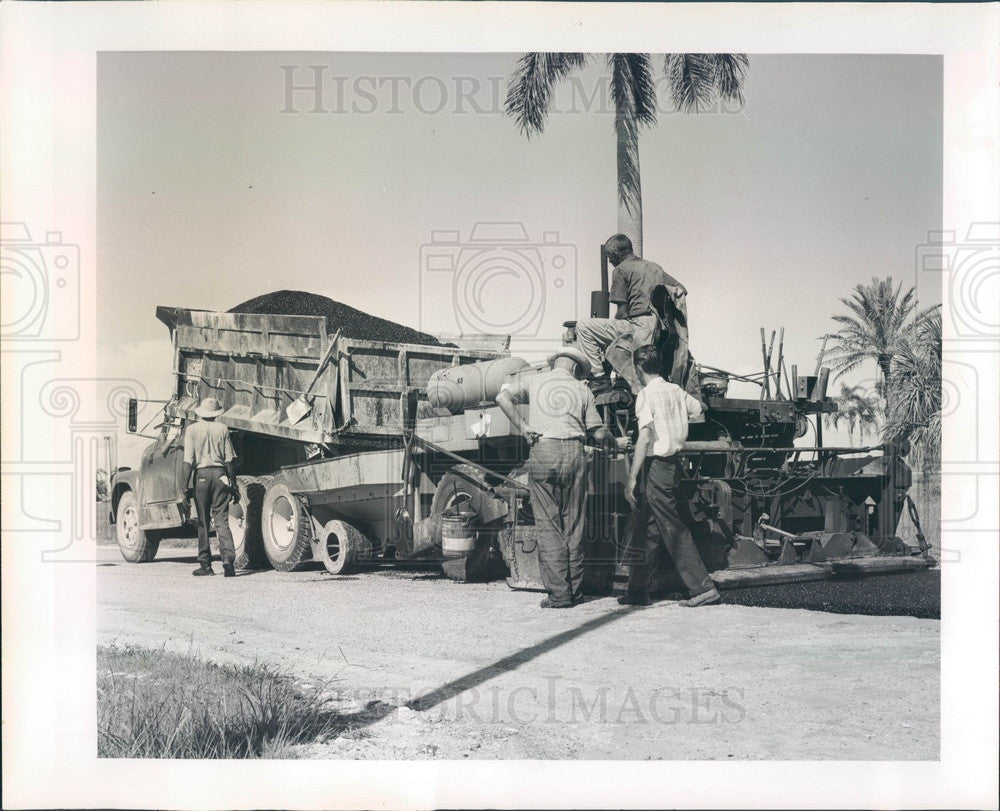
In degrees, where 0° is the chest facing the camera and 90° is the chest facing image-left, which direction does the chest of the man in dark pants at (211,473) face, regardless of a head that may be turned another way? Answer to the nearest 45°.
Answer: approximately 180°

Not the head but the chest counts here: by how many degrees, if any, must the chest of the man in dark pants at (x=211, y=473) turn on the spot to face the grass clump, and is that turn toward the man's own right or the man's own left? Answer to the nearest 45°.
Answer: approximately 180°
